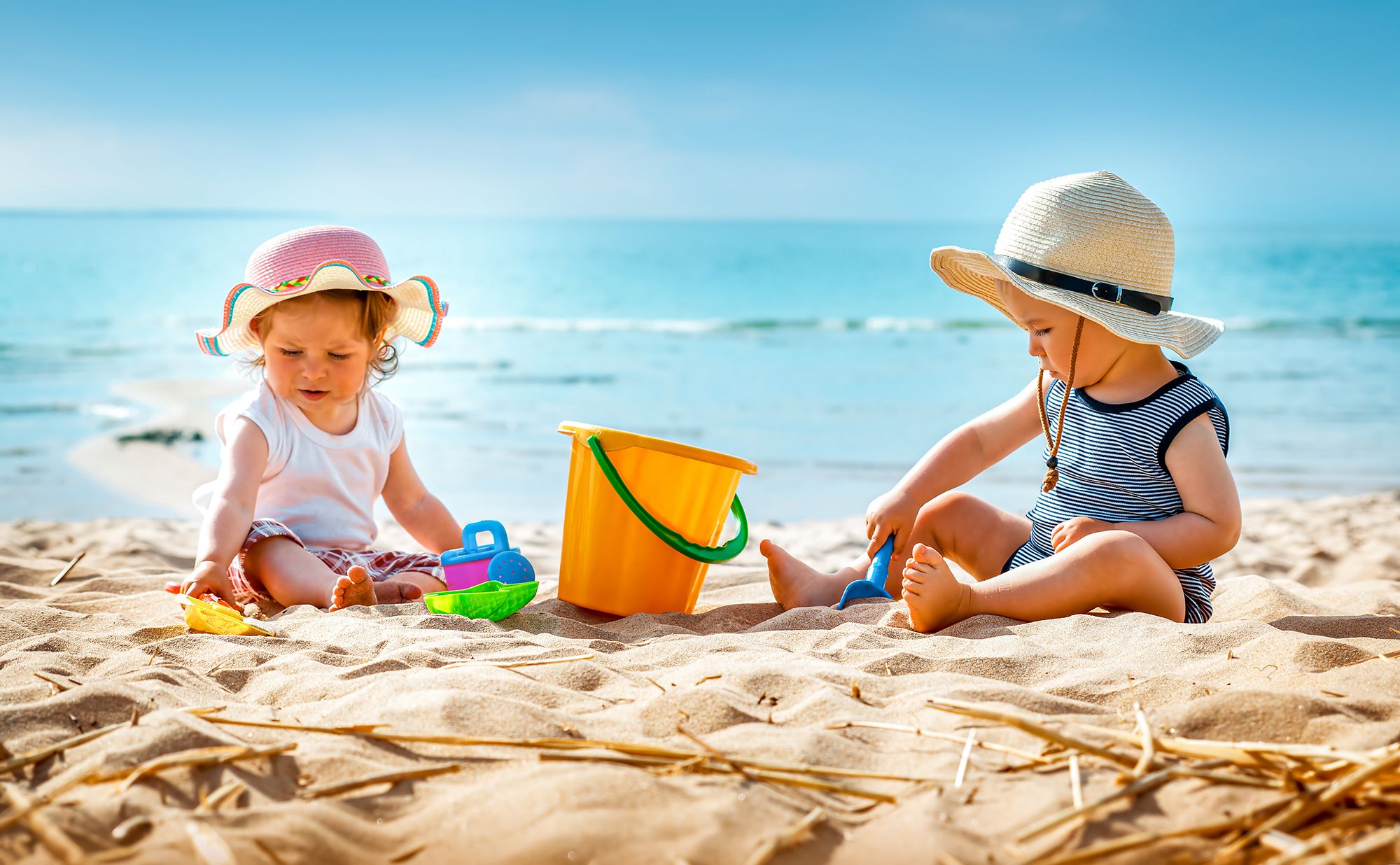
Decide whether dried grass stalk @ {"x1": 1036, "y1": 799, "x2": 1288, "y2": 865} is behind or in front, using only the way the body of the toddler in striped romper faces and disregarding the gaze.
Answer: in front

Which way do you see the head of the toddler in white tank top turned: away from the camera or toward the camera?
toward the camera

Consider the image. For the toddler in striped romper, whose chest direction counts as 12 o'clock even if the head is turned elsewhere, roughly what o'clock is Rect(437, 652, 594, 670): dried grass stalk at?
The dried grass stalk is roughly at 12 o'clock from the toddler in striped romper.

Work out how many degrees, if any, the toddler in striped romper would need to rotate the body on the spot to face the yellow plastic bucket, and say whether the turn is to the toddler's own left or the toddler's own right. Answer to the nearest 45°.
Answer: approximately 45° to the toddler's own right

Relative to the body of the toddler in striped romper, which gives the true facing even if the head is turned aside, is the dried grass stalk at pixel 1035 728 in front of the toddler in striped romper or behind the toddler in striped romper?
in front

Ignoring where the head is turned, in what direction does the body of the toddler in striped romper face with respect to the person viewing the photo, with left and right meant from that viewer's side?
facing the viewer and to the left of the viewer

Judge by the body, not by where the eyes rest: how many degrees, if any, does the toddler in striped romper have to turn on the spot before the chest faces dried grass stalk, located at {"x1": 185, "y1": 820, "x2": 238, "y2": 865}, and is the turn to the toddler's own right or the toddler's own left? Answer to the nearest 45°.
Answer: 0° — they already face it

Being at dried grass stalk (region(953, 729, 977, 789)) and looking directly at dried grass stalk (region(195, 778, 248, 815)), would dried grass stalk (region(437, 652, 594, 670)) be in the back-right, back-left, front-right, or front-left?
front-right

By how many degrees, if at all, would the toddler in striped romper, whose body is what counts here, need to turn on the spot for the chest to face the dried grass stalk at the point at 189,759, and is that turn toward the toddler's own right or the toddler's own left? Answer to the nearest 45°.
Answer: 0° — they already face it

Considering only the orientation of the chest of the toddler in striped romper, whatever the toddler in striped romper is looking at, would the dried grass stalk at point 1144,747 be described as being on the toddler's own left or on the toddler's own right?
on the toddler's own left

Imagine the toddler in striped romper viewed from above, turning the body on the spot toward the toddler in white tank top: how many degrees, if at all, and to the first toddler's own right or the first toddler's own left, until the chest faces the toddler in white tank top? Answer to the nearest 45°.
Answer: approximately 45° to the first toddler's own right

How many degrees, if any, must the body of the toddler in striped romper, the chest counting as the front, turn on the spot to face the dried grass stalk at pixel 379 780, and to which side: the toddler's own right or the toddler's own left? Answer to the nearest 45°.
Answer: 0° — they already face it

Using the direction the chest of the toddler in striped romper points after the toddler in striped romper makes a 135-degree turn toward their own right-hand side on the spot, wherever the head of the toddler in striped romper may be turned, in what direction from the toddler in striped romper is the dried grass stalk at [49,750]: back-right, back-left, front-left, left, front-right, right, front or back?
back-left
